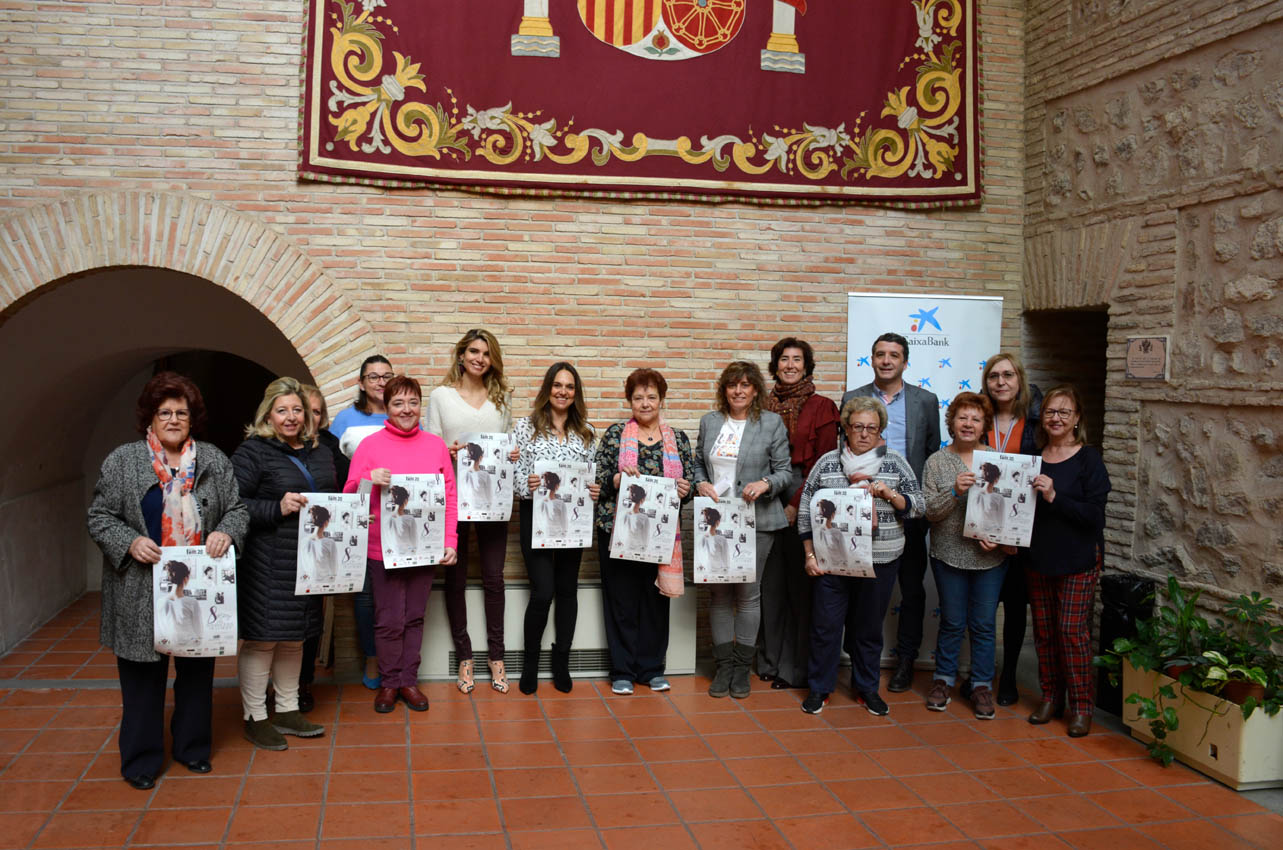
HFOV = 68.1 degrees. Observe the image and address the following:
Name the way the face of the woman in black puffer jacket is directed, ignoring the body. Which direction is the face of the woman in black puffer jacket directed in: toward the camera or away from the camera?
toward the camera

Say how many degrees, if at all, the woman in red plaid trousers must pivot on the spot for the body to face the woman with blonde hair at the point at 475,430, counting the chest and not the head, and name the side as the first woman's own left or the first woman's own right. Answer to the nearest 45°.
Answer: approximately 45° to the first woman's own right

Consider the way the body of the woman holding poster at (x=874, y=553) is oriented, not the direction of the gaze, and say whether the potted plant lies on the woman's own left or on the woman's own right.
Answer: on the woman's own left

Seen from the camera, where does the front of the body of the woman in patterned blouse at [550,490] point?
toward the camera

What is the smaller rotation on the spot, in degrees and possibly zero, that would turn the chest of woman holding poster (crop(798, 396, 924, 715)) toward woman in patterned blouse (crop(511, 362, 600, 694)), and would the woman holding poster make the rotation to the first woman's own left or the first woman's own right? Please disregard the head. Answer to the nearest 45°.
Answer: approximately 90° to the first woman's own right

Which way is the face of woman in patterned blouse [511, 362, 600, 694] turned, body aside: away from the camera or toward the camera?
toward the camera

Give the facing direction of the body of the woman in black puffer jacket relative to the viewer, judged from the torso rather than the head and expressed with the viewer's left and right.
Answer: facing the viewer and to the right of the viewer

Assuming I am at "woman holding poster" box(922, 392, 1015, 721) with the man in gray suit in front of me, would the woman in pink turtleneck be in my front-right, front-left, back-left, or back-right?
front-left

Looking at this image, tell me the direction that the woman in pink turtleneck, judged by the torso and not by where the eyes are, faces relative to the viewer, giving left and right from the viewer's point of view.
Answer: facing the viewer

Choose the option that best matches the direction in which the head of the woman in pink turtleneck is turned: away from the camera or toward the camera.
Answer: toward the camera

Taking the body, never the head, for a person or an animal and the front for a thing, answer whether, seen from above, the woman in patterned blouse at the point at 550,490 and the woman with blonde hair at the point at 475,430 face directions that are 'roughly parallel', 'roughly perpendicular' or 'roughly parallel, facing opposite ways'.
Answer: roughly parallel

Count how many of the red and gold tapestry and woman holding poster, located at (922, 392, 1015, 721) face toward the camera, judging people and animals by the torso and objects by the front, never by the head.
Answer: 2

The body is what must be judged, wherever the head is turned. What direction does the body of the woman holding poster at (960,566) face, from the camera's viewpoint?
toward the camera

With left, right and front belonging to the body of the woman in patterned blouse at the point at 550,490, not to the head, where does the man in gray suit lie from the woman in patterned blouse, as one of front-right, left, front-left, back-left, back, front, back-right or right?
left

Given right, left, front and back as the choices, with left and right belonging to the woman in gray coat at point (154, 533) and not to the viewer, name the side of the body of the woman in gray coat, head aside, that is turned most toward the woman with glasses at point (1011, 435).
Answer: left
